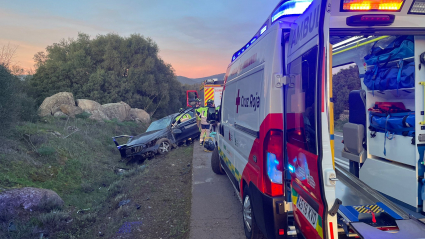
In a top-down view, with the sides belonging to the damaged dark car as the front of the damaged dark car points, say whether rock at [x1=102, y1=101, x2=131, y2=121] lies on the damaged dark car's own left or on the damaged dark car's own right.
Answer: on the damaged dark car's own right

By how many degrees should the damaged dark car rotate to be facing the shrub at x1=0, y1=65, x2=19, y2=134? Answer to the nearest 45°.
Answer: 0° — it already faces it

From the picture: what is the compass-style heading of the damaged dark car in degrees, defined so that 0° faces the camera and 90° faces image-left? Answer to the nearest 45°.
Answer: approximately 45°

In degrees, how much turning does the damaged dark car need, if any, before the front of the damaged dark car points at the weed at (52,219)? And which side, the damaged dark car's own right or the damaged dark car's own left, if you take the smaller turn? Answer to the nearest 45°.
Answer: approximately 45° to the damaged dark car's own left

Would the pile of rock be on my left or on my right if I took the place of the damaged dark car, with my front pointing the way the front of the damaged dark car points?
on my right

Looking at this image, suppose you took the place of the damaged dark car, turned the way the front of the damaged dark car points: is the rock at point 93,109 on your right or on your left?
on your right

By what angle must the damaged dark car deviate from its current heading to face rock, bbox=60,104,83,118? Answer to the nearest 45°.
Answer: approximately 90° to its right
